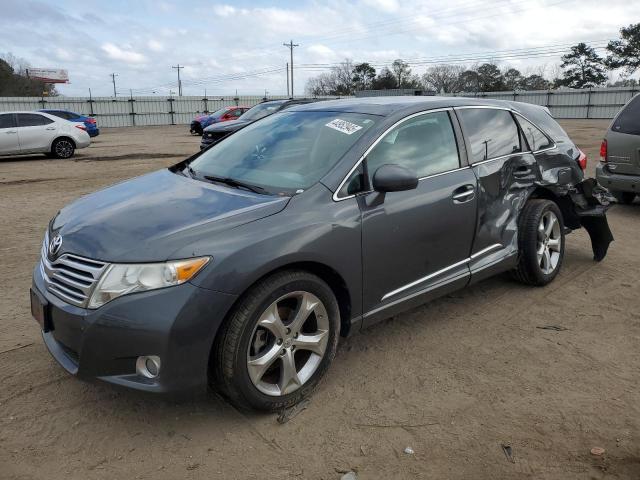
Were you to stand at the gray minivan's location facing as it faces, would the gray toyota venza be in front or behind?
behind

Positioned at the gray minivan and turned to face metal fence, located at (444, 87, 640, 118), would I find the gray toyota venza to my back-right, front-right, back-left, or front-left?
back-left

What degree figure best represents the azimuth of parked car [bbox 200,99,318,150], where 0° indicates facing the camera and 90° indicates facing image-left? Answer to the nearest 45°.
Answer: approximately 45°

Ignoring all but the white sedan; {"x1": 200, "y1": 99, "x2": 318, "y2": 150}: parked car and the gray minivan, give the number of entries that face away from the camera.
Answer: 1

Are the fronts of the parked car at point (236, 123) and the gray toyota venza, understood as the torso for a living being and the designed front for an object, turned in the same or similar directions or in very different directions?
same or similar directions

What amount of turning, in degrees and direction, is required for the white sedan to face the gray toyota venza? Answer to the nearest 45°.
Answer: approximately 90° to its left

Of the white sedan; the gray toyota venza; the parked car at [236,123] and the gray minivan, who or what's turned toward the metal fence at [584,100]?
the gray minivan

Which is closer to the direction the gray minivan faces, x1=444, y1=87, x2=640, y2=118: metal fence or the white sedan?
the metal fence

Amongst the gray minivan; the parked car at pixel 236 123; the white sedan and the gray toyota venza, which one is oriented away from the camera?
the gray minivan

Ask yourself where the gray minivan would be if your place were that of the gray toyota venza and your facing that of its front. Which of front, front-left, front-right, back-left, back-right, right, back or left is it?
back

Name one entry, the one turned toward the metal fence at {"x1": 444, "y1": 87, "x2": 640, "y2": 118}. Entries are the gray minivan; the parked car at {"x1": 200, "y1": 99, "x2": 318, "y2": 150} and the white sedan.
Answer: the gray minivan

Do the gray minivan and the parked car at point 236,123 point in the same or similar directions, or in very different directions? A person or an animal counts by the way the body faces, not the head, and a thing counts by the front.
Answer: very different directions

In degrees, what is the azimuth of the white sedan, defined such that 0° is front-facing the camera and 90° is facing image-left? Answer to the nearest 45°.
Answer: approximately 90°

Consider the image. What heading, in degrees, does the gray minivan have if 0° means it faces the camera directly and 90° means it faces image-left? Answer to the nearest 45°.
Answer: approximately 180°

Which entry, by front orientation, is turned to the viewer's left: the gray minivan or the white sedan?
the white sedan
